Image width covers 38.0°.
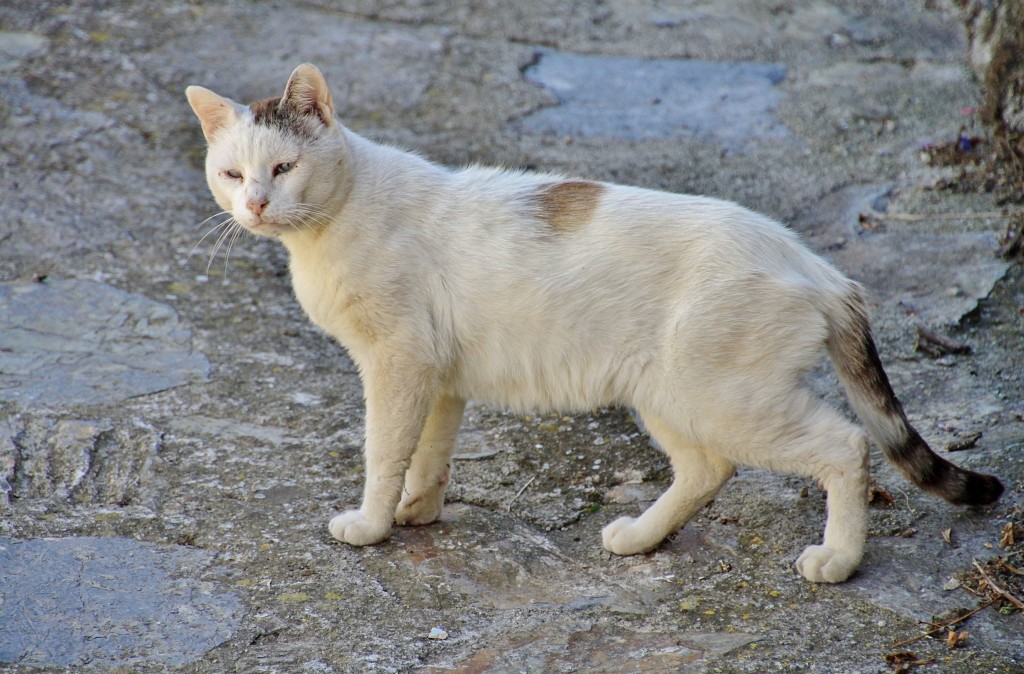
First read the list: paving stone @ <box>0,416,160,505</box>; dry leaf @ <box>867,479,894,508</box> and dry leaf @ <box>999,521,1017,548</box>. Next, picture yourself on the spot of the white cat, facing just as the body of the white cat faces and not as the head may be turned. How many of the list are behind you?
2

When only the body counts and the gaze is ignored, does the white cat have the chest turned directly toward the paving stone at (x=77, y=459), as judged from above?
yes

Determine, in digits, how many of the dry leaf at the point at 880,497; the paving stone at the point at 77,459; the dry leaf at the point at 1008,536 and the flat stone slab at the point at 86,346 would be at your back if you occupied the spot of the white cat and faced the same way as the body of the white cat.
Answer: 2

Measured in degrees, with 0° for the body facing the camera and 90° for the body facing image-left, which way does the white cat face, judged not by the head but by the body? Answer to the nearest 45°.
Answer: approximately 90°

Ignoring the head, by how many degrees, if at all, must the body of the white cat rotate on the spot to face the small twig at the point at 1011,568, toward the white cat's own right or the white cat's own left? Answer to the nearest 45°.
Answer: approximately 180°

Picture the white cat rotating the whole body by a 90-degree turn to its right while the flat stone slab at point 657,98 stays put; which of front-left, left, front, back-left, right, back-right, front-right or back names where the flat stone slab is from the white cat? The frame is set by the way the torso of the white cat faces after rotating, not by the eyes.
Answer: front

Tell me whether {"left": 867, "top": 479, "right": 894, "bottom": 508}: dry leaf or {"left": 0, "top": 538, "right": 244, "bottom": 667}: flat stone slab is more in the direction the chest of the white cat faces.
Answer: the flat stone slab

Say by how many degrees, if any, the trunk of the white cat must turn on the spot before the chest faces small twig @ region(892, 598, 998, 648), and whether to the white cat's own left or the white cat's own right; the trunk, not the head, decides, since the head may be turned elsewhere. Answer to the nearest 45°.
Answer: approximately 135° to the white cat's own left

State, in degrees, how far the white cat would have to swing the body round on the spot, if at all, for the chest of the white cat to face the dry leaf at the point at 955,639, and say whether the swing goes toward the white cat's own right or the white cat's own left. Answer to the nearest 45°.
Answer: approximately 135° to the white cat's own left

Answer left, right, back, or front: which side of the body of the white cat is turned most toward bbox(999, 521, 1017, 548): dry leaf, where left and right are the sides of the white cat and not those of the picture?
back

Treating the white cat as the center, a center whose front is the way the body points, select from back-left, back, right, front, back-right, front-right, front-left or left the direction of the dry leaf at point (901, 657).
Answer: back-left
